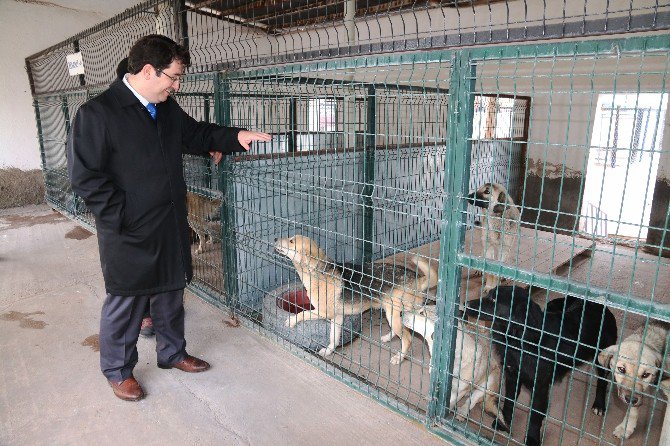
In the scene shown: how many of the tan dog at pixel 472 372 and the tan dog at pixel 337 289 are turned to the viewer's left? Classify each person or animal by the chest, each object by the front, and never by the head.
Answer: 2

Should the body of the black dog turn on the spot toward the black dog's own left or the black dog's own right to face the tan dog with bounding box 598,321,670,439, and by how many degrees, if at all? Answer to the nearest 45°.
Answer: approximately 135° to the black dog's own left

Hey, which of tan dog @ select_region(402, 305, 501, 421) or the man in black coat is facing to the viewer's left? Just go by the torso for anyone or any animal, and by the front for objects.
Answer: the tan dog

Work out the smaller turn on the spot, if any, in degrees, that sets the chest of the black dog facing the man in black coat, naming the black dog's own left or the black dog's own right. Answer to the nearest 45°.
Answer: approximately 45° to the black dog's own right

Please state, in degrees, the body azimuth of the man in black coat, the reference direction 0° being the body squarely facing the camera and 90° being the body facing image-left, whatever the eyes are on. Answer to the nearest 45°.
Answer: approximately 315°

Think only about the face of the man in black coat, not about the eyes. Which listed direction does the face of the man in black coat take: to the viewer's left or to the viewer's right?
to the viewer's right

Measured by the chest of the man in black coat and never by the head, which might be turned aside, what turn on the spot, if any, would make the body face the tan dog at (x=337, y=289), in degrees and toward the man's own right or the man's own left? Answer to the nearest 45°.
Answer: approximately 45° to the man's own left

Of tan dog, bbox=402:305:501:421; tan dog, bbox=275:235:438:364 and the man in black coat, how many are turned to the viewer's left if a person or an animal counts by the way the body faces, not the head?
2

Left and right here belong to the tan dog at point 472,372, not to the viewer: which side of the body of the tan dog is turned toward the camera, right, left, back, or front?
left

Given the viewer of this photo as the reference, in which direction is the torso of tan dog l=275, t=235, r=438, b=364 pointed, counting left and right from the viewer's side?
facing to the left of the viewer

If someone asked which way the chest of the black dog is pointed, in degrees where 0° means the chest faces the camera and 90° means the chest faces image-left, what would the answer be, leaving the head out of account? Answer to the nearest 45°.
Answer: approximately 45°

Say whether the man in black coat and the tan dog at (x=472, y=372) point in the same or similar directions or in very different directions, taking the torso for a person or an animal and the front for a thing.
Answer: very different directions
